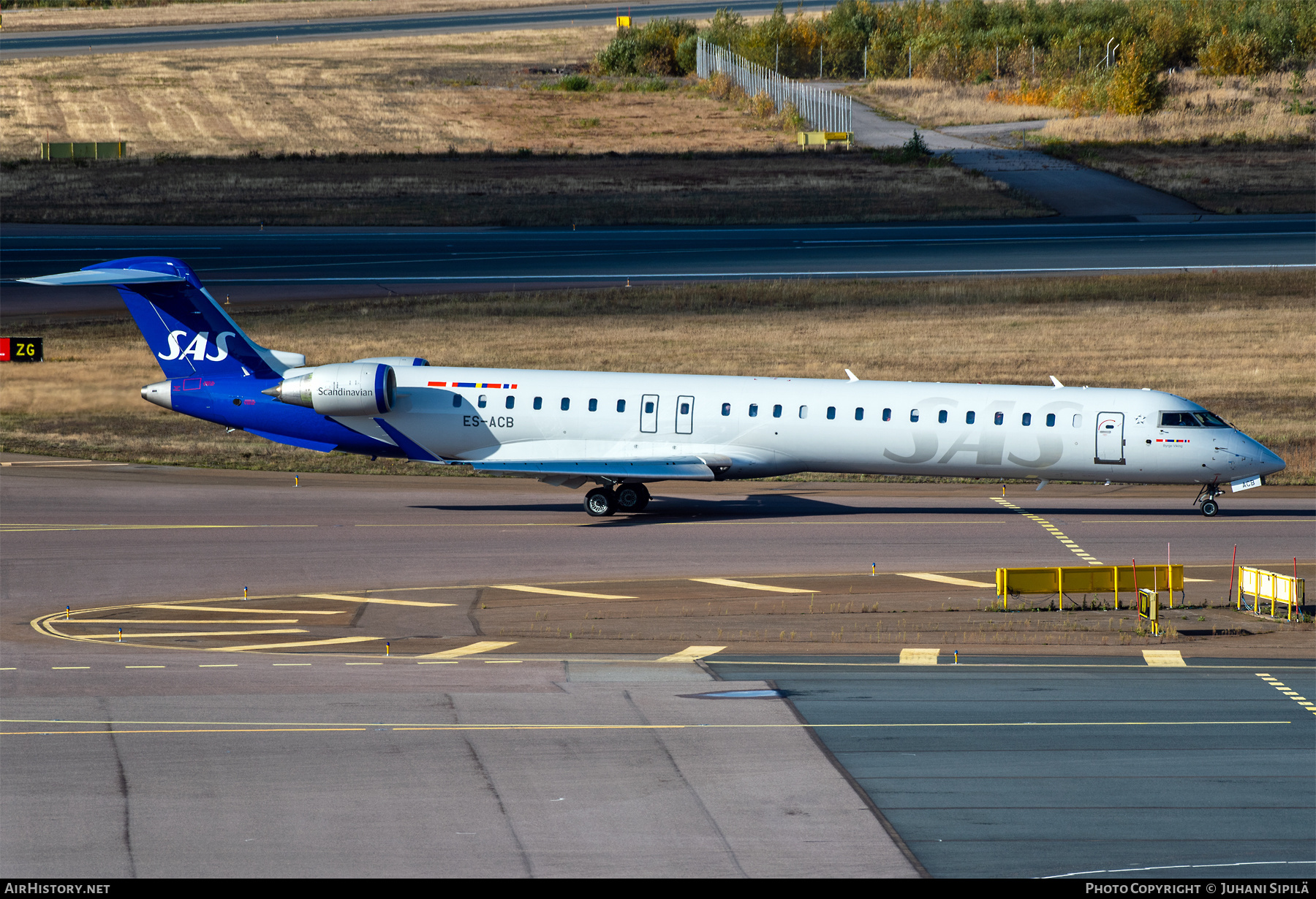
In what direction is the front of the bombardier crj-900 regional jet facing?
to the viewer's right
